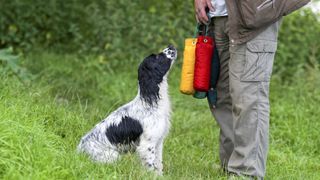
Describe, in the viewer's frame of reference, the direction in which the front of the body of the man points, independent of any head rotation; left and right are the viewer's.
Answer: facing the viewer and to the left of the viewer

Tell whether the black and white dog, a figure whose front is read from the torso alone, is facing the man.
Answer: yes

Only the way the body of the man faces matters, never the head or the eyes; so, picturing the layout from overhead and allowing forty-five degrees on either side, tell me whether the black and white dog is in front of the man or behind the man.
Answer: in front

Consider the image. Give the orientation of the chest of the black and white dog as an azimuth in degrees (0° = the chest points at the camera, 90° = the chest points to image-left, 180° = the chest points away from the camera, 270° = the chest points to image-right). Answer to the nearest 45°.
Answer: approximately 270°

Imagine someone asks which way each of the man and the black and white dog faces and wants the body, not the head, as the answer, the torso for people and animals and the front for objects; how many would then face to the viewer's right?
1
